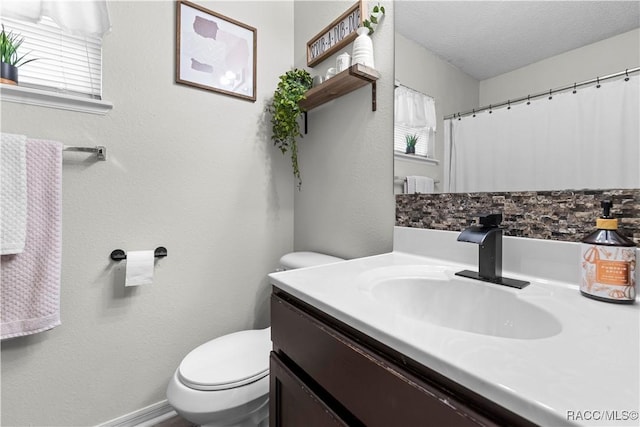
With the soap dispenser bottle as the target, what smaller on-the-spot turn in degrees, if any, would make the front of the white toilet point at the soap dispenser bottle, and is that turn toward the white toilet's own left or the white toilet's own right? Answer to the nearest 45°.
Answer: approximately 90° to the white toilet's own left

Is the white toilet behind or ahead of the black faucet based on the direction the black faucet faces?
ahead

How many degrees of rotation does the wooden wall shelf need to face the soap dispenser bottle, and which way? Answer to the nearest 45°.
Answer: approximately 90° to its left

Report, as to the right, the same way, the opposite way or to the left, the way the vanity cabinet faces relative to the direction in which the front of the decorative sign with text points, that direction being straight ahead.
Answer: the same way

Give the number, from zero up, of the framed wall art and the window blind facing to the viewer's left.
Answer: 0

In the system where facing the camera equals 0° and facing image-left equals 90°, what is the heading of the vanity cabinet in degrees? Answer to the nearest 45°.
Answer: approximately 45°

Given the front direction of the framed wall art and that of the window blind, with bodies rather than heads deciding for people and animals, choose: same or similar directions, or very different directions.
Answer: same or similar directions

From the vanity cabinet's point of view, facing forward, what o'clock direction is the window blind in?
The window blind is roughly at 2 o'clock from the vanity cabinet.

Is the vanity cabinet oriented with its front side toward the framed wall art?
no

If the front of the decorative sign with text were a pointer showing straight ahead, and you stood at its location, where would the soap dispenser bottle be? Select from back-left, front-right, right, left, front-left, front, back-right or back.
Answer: left

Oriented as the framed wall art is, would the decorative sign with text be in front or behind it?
in front

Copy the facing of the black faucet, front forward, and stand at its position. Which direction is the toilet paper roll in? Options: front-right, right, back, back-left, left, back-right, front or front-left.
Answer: front-right

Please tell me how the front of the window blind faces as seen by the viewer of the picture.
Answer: facing the viewer and to the right of the viewer
